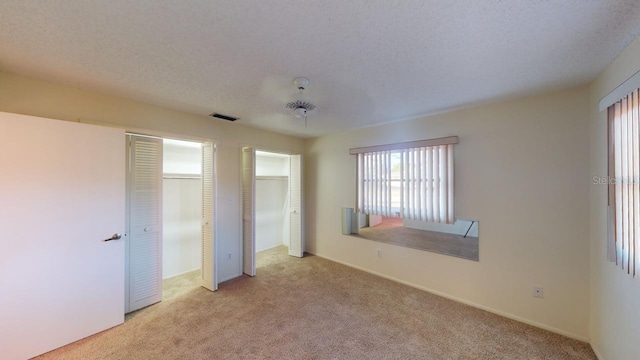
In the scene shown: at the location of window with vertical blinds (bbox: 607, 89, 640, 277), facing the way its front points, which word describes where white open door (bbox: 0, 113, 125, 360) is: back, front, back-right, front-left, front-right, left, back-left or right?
front-left

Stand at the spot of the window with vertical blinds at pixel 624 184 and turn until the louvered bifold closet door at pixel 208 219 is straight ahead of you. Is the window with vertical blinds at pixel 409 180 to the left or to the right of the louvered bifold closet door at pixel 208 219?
right

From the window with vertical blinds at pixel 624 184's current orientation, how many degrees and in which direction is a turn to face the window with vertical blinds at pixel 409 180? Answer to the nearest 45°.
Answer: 0° — it already faces it

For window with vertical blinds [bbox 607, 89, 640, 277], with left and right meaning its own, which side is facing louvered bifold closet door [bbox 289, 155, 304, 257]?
front

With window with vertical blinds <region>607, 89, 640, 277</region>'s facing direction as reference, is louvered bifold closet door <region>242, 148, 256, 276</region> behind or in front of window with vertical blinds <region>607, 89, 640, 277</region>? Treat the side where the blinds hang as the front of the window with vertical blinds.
in front

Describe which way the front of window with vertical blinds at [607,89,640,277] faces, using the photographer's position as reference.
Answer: facing to the left of the viewer

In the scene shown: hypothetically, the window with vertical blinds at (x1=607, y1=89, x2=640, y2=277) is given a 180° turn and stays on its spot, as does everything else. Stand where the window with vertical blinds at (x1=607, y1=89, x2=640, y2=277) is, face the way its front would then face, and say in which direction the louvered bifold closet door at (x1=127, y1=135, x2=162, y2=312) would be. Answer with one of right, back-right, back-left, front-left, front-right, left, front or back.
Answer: back-right

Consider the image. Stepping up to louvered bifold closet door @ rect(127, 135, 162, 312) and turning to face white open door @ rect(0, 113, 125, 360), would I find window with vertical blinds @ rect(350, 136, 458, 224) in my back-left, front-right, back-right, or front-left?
back-left

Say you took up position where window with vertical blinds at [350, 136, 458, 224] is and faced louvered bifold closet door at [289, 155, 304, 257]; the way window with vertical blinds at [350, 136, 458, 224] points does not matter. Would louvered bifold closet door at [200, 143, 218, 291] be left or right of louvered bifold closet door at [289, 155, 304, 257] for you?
left
